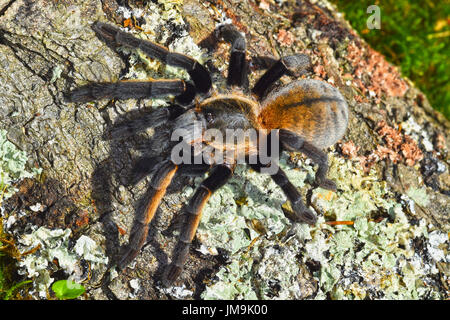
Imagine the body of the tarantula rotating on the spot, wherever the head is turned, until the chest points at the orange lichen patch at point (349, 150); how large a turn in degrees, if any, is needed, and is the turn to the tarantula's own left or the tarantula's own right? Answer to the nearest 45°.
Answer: approximately 180°

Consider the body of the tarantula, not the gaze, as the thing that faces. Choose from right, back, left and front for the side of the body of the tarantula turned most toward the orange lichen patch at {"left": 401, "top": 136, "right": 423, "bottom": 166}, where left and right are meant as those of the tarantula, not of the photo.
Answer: back

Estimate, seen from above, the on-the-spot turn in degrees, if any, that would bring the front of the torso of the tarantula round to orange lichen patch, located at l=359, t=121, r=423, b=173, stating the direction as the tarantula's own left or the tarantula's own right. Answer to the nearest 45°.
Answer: approximately 180°

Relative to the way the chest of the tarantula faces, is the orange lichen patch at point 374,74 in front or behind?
behind

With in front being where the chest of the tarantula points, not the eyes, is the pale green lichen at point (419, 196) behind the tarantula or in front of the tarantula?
behind

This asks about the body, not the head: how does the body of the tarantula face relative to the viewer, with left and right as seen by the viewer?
facing to the left of the viewer

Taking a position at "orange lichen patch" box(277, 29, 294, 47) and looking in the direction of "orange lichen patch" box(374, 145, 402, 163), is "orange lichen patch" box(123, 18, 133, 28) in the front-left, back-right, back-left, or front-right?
back-right

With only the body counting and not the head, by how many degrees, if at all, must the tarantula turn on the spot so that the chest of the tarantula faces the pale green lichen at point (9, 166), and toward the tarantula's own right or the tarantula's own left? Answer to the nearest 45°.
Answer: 0° — it already faces it
